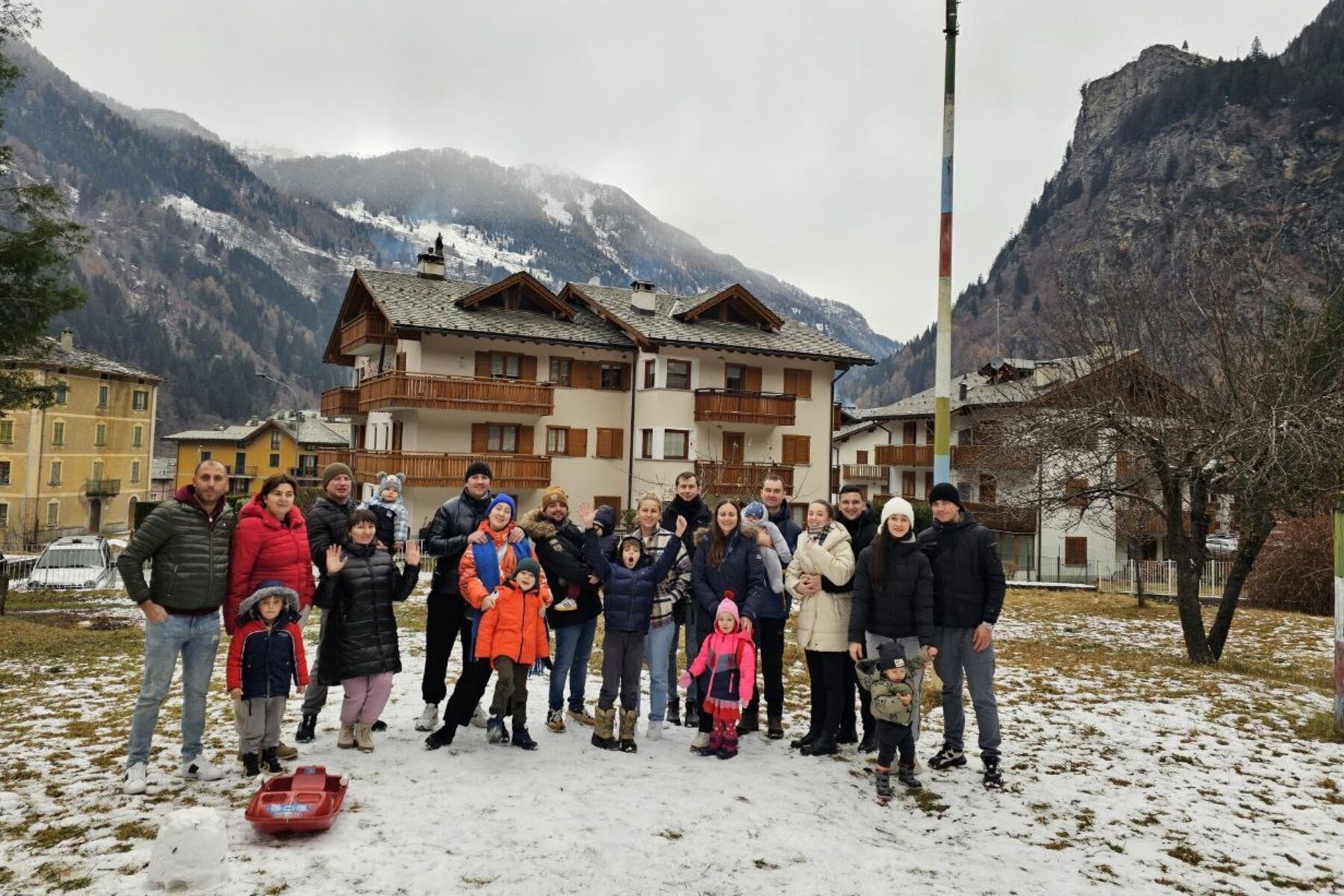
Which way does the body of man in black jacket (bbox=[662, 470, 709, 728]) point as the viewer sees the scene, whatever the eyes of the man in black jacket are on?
toward the camera

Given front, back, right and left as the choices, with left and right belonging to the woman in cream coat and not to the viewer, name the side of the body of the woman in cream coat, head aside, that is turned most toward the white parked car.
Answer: right

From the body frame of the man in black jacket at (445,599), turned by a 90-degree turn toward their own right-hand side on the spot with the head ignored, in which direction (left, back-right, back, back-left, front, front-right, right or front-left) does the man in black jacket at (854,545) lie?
back-left

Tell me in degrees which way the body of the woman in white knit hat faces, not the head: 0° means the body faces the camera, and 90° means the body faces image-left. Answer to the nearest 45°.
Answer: approximately 0°

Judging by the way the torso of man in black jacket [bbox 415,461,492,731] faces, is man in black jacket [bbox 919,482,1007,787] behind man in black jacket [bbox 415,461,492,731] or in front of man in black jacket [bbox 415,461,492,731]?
in front

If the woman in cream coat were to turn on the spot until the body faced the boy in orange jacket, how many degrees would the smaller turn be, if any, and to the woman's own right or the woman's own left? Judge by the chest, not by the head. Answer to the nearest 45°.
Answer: approximately 45° to the woman's own right

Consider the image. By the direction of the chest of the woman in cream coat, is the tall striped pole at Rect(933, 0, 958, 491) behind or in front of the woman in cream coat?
behind

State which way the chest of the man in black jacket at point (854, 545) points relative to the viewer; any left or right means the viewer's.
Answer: facing the viewer and to the left of the viewer

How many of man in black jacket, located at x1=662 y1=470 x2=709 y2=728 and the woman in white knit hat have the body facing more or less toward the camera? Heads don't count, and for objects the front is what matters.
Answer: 2

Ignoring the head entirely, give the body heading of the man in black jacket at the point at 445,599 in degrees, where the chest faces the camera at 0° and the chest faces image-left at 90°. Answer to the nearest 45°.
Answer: approximately 315°

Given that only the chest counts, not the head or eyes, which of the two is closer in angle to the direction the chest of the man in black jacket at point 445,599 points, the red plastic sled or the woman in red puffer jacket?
the red plastic sled

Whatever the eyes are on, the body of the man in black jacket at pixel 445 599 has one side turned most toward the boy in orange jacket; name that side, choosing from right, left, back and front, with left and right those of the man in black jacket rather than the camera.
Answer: front
